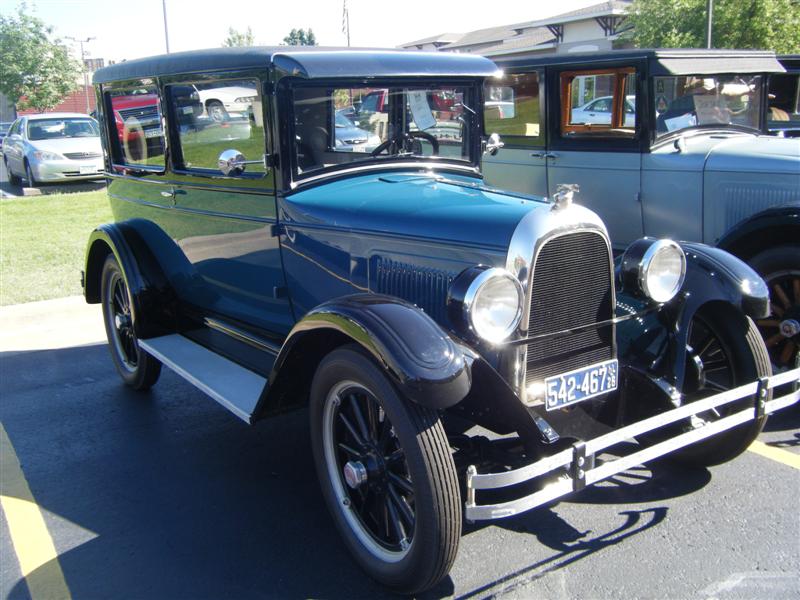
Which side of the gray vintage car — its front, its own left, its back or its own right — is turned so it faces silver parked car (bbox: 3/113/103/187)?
back

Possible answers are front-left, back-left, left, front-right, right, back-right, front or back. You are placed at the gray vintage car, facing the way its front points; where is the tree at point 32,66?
back

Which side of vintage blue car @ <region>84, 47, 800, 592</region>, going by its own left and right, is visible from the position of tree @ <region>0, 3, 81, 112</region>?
back

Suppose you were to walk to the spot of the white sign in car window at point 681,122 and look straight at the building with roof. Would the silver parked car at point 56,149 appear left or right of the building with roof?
left

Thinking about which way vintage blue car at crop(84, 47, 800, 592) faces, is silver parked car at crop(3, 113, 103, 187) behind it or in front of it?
behind

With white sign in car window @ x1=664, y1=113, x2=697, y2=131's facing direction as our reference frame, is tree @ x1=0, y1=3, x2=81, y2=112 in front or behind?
behind

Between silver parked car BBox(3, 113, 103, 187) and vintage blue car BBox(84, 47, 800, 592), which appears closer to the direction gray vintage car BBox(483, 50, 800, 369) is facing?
the vintage blue car

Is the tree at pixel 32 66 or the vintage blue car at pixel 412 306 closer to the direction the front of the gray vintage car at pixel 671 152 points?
the vintage blue car
